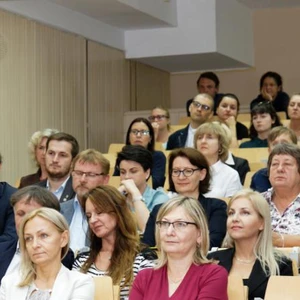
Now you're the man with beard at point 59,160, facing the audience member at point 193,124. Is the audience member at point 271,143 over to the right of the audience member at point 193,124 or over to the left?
right

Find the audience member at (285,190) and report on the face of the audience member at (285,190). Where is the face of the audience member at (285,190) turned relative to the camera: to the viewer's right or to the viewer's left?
to the viewer's left

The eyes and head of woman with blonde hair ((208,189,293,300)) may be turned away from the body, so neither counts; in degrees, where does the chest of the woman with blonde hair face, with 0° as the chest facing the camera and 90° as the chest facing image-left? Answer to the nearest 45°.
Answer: approximately 45°

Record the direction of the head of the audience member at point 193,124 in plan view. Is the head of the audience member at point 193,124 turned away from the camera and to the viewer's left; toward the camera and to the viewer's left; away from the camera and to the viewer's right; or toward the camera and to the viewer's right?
toward the camera and to the viewer's right

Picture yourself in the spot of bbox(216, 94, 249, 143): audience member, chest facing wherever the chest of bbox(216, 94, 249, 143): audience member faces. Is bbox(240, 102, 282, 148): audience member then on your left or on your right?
on your left
